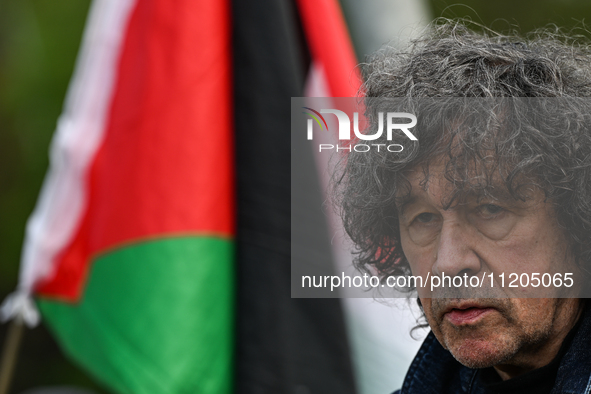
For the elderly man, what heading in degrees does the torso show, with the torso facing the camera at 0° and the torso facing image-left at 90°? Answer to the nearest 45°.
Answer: approximately 45°

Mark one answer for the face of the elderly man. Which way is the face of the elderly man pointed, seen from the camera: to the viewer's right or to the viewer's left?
to the viewer's left

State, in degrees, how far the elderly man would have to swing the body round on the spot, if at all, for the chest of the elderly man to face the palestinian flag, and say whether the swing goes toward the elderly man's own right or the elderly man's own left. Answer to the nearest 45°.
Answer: approximately 90° to the elderly man's own right
